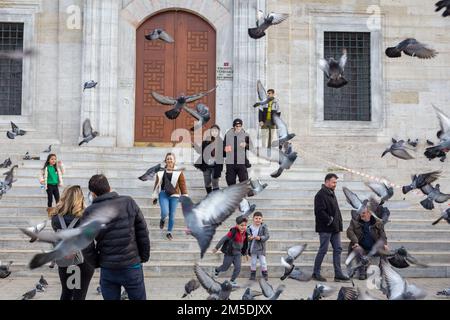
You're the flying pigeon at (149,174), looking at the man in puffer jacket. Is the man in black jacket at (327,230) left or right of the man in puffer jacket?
left

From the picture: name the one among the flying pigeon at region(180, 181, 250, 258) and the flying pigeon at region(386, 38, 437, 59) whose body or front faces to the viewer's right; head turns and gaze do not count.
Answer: the flying pigeon at region(386, 38, 437, 59)

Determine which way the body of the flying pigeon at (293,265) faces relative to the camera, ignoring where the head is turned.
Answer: to the viewer's left

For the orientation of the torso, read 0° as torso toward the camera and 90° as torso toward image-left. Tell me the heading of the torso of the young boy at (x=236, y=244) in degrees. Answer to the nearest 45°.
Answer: approximately 315°

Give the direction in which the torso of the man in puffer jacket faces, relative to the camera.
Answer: away from the camera
